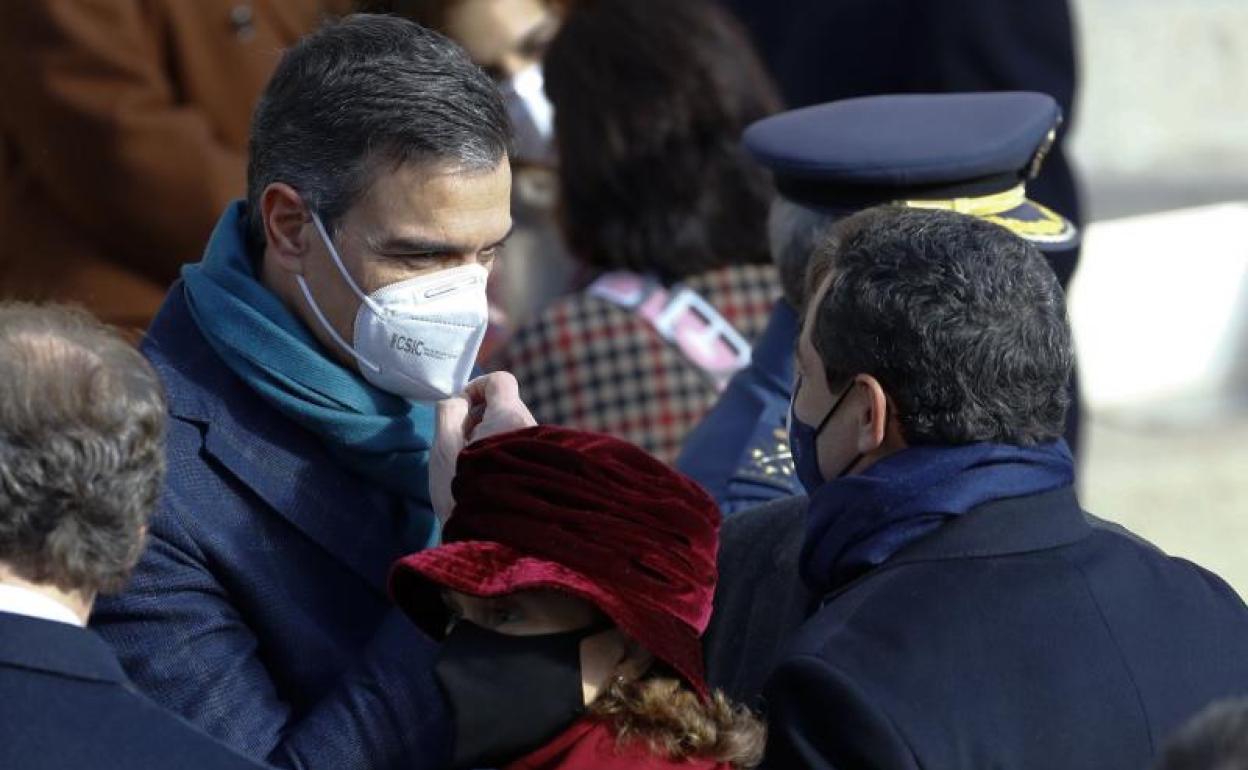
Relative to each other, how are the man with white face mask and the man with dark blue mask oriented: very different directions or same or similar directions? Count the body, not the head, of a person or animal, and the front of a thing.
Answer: very different directions

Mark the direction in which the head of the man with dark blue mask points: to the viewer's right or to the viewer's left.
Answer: to the viewer's left

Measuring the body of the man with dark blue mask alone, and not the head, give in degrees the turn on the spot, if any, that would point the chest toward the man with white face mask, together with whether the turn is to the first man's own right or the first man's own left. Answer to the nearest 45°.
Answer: approximately 45° to the first man's own left

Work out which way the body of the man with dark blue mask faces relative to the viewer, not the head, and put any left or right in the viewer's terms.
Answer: facing away from the viewer and to the left of the viewer

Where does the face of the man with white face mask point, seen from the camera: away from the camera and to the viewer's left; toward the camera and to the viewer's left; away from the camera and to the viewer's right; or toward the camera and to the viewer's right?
toward the camera and to the viewer's right

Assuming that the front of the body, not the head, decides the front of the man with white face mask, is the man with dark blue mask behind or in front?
in front
